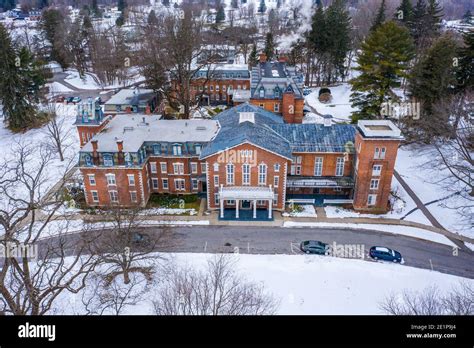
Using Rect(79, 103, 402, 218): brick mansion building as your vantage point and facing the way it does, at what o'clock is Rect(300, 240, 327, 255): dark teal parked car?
The dark teal parked car is roughly at 11 o'clock from the brick mansion building.

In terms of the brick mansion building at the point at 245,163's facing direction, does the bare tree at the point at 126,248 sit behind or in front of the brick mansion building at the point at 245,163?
in front

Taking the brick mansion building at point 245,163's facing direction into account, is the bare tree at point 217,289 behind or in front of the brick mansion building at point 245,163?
in front

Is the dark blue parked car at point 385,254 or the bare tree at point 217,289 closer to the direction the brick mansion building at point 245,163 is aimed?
the bare tree

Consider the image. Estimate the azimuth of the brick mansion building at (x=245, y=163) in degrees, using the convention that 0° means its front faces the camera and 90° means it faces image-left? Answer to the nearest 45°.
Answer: approximately 0°

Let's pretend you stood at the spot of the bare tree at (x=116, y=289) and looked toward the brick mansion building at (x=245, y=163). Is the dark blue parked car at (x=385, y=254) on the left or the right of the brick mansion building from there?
right

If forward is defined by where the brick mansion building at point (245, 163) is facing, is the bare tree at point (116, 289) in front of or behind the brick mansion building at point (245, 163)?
in front

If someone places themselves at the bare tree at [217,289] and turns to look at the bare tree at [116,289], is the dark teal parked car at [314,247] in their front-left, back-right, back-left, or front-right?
back-right
